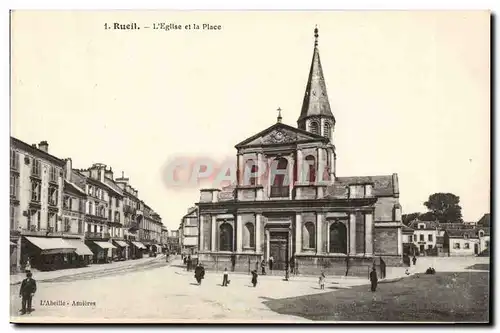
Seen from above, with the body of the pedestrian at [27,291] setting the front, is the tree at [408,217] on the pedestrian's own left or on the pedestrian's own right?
on the pedestrian's own left

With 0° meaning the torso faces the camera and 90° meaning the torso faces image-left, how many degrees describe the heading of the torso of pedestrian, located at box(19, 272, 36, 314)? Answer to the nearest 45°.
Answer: approximately 0°
